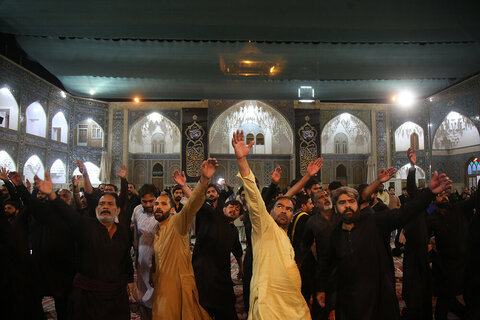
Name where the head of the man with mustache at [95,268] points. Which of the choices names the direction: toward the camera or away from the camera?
toward the camera

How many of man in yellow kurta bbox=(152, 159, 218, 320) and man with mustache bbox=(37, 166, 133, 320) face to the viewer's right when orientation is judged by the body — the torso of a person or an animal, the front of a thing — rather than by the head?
0

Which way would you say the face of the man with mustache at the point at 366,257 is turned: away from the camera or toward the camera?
toward the camera

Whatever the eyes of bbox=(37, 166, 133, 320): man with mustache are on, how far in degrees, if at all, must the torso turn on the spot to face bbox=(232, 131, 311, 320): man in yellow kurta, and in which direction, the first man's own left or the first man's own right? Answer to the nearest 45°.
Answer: approximately 45° to the first man's own left

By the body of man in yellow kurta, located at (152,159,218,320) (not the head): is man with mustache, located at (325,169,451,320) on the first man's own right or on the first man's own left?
on the first man's own left

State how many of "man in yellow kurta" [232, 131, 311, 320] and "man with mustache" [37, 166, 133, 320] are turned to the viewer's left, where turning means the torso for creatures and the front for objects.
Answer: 0

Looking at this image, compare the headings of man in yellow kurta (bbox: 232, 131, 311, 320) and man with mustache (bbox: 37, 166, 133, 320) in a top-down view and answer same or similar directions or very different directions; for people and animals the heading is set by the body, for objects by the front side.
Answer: same or similar directions

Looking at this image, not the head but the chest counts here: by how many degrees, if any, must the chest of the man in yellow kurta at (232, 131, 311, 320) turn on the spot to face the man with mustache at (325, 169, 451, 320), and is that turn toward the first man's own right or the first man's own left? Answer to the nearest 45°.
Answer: approximately 45° to the first man's own left

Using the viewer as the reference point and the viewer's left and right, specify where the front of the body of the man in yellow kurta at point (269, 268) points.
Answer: facing the viewer and to the right of the viewer

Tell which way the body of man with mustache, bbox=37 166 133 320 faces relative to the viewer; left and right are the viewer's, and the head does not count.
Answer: facing the viewer

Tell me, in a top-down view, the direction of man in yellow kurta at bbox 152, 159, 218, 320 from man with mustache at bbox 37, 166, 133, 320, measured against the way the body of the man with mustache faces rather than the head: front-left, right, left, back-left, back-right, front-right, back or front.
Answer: left

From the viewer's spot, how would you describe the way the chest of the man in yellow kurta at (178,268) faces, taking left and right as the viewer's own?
facing the viewer and to the left of the viewer
